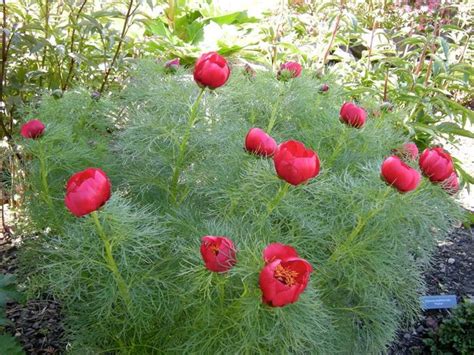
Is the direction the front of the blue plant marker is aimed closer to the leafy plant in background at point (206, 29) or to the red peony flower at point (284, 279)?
the red peony flower

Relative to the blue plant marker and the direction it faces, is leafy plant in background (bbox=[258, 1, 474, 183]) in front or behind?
behind

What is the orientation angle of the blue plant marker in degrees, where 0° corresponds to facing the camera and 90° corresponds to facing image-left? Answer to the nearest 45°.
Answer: approximately 0°

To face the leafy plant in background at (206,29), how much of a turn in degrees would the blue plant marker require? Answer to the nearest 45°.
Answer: approximately 135° to its right
